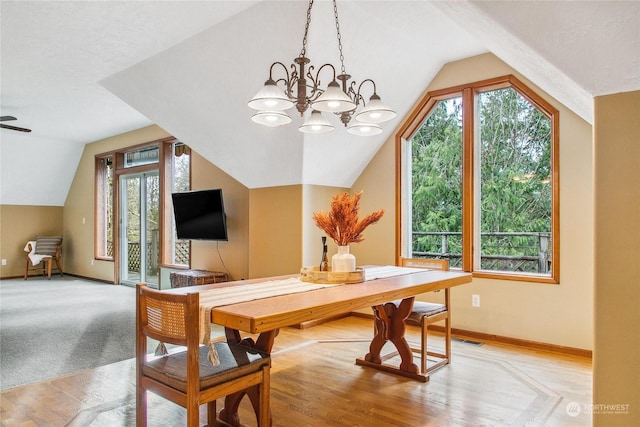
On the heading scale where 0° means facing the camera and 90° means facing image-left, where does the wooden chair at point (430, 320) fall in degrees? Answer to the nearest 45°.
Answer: approximately 45°

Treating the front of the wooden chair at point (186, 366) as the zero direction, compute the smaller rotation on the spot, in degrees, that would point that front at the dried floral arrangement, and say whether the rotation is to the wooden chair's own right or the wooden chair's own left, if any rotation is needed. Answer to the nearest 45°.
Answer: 0° — it already faces it

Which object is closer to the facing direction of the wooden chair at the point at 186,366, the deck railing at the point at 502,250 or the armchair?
the deck railing

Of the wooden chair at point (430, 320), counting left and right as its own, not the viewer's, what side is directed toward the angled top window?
back

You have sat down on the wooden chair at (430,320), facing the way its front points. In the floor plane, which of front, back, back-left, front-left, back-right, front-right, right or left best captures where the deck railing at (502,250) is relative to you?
back

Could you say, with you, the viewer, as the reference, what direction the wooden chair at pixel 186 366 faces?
facing away from the viewer and to the right of the viewer

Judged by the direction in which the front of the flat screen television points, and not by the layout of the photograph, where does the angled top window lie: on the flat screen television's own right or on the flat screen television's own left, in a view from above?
on the flat screen television's own left
